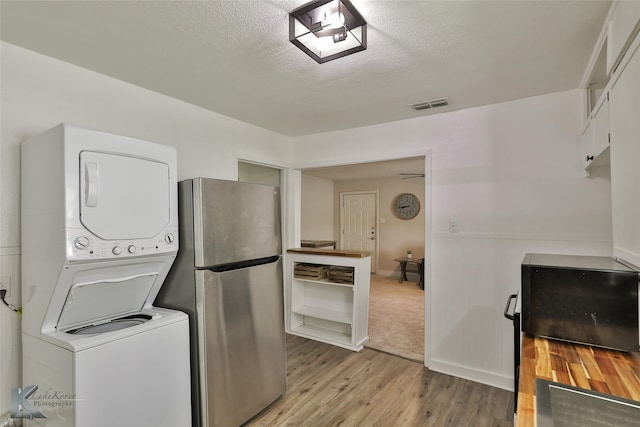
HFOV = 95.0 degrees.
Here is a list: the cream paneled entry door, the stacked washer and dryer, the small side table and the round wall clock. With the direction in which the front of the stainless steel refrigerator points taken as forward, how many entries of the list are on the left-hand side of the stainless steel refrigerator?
3

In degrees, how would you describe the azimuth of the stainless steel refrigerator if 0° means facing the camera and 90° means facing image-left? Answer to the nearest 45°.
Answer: approximately 315°

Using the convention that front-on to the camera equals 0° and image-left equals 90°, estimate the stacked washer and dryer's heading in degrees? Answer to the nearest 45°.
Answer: approximately 315°

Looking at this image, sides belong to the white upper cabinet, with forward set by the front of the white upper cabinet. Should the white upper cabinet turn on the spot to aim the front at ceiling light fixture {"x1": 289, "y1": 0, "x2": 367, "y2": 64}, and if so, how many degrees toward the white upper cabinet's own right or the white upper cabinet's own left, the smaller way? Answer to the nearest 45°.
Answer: approximately 45° to the white upper cabinet's own left

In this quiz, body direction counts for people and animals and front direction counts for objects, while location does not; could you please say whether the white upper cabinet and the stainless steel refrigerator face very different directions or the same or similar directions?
very different directions

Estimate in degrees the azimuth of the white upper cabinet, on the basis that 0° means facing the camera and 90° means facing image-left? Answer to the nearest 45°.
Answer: approximately 90°

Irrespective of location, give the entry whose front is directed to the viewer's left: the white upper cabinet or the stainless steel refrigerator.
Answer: the white upper cabinet

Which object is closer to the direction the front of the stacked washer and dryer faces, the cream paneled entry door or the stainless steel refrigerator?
the stainless steel refrigerator

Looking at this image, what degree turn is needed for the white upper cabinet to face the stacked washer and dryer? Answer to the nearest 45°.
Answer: approximately 45° to its left

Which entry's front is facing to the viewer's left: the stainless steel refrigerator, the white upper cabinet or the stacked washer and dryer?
the white upper cabinet

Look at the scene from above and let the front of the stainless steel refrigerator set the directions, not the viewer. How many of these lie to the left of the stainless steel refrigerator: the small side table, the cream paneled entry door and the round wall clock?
3

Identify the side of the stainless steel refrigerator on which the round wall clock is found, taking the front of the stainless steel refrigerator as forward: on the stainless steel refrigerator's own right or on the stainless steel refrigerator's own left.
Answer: on the stainless steel refrigerator's own left

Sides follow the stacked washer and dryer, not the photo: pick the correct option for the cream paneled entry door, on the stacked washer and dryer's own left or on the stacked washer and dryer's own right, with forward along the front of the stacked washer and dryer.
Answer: on the stacked washer and dryer's own left
